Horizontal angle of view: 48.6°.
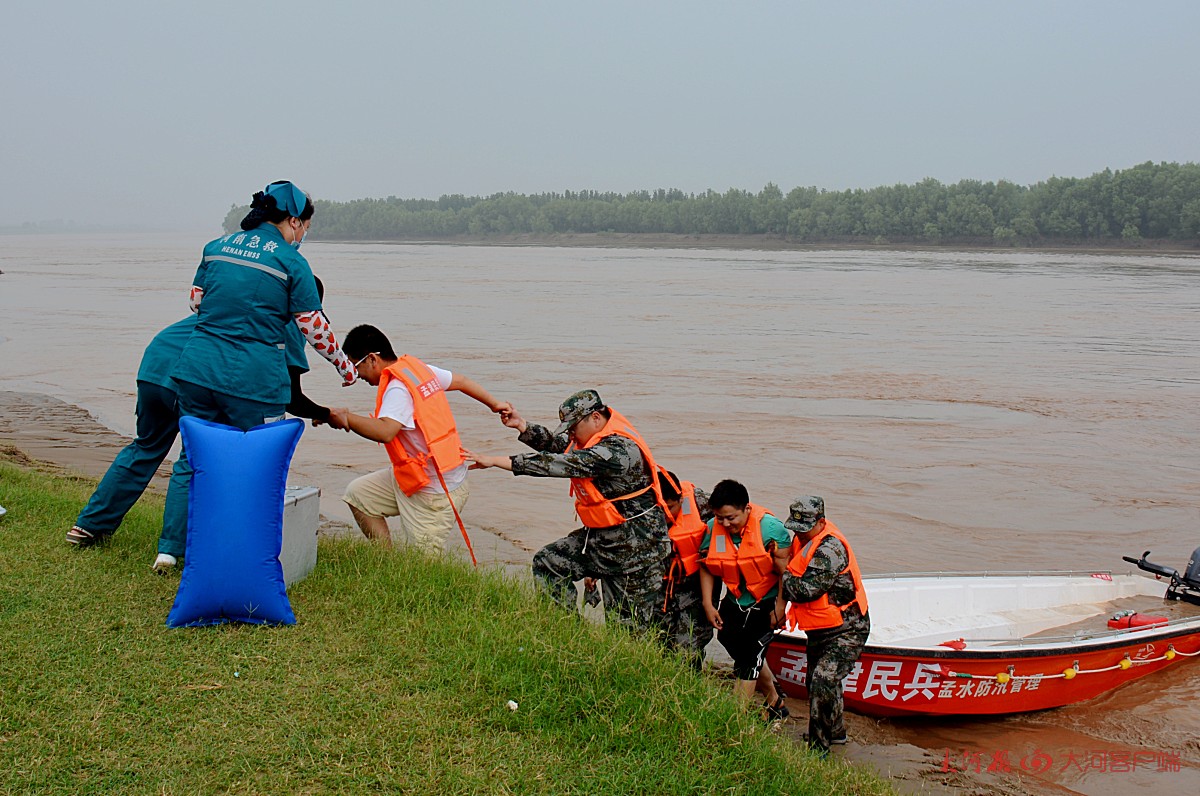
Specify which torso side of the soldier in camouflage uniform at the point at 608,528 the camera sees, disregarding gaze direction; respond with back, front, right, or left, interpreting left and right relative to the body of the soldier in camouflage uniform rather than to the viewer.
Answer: left

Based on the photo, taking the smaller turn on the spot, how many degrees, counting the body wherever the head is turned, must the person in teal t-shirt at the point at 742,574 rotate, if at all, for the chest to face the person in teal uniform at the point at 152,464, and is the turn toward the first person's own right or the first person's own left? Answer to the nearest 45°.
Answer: approximately 45° to the first person's own right

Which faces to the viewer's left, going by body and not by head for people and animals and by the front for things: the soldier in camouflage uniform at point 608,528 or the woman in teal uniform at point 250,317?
the soldier in camouflage uniform

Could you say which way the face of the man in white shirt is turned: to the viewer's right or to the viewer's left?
to the viewer's left

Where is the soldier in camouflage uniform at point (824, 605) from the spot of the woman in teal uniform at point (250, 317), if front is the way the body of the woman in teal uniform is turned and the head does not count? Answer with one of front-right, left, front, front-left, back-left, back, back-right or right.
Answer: front-right

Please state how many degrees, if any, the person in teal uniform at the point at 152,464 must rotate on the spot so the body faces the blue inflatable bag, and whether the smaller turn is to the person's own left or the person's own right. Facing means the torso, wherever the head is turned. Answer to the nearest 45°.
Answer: approximately 90° to the person's own right

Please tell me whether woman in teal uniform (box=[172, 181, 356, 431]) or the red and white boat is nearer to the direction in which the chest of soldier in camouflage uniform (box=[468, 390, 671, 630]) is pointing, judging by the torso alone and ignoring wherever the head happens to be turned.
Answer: the woman in teal uniform

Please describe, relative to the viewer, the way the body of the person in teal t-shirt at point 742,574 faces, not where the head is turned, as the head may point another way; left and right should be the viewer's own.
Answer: facing the viewer and to the left of the viewer

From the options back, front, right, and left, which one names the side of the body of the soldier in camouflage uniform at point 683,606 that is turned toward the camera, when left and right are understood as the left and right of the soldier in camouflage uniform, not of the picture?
left

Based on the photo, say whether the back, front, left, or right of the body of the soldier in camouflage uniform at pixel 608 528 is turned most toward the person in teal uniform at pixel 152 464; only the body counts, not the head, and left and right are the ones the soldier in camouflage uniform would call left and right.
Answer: front

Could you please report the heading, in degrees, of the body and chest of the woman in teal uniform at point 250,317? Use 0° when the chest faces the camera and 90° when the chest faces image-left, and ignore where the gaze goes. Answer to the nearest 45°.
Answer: approximately 225°

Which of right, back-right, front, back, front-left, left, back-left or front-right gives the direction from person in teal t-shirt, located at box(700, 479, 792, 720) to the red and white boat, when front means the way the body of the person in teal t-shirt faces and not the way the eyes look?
back
